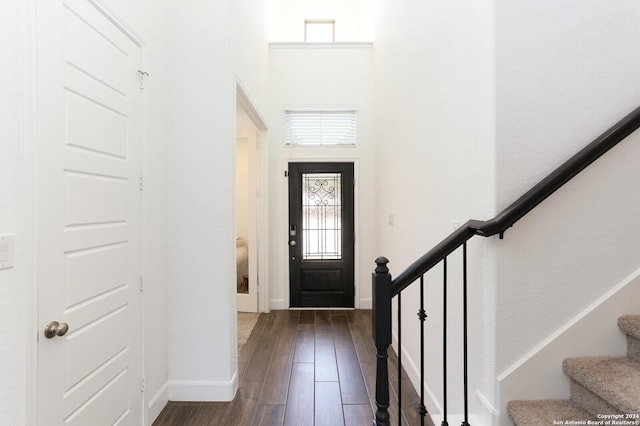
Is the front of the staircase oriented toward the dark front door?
no

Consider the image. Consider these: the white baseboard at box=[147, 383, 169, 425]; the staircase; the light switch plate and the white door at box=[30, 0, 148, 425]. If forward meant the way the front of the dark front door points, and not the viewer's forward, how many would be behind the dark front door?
0

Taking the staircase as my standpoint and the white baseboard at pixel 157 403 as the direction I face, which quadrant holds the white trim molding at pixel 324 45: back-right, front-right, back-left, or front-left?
front-right

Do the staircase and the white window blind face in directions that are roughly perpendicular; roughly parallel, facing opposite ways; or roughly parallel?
roughly perpendicular

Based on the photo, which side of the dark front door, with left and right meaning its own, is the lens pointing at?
front

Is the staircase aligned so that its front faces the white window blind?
no

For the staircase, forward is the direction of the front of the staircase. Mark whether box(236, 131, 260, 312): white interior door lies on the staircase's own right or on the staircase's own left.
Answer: on the staircase's own right

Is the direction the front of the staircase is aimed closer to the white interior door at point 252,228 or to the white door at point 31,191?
the white door

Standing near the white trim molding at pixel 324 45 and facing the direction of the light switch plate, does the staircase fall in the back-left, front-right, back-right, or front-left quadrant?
front-left

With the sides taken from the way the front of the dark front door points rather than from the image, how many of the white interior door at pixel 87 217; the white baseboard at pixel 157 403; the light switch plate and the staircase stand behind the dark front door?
0

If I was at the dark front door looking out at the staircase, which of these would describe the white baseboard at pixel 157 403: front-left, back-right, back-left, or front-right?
front-right

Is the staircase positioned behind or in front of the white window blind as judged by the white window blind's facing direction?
in front

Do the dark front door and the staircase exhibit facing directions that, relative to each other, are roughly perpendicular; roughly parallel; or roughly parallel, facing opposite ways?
roughly perpendicular

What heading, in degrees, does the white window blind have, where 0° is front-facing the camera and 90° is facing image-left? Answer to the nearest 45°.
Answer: approximately 0°

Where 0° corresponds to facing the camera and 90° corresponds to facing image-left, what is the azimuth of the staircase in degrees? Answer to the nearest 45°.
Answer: approximately 45°

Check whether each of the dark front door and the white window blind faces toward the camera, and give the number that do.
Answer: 2

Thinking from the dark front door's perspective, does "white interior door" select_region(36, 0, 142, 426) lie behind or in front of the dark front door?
in front

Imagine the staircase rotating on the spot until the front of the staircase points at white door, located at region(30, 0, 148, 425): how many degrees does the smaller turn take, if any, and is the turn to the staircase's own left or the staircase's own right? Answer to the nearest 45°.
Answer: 0° — it already faces it
